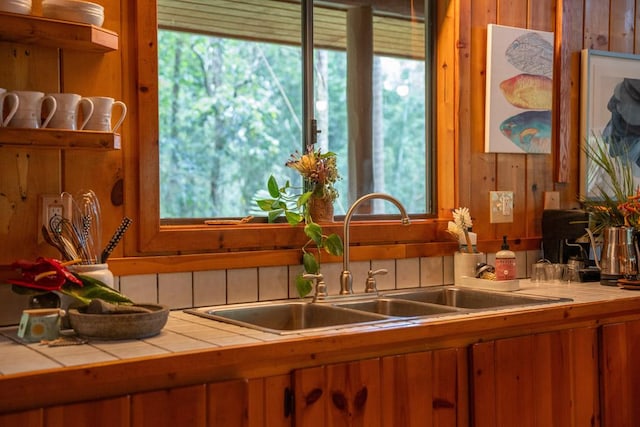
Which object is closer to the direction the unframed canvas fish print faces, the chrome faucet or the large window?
the chrome faucet

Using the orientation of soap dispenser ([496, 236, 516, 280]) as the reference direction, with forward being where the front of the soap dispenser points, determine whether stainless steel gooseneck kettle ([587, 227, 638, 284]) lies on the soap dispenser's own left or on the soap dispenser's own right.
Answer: on the soap dispenser's own left

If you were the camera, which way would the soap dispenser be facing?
facing the viewer

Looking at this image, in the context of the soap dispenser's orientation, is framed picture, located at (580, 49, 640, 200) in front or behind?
behind

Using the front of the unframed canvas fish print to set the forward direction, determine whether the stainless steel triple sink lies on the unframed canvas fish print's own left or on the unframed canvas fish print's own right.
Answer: on the unframed canvas fish print's own right

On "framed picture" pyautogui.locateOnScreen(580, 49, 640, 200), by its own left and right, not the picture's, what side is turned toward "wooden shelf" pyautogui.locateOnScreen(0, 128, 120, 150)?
right

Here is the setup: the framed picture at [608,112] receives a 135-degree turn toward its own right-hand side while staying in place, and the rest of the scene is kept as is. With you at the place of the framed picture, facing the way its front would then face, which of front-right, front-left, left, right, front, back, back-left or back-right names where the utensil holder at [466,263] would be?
front-left

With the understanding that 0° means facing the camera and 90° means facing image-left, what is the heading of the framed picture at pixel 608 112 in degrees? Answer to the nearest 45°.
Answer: approximately 315°

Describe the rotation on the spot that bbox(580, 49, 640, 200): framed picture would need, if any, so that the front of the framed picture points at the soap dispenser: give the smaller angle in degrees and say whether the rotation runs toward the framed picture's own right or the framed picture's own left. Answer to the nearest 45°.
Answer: approximately 90° to the framed picture's own right

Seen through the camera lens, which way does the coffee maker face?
facing the viewer and to the right of the viewer

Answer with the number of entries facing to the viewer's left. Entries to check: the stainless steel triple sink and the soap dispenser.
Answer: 0

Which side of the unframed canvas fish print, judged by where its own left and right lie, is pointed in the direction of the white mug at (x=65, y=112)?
right

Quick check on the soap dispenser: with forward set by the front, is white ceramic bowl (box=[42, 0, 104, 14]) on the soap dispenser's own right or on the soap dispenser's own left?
on the soap dispenser's own right
